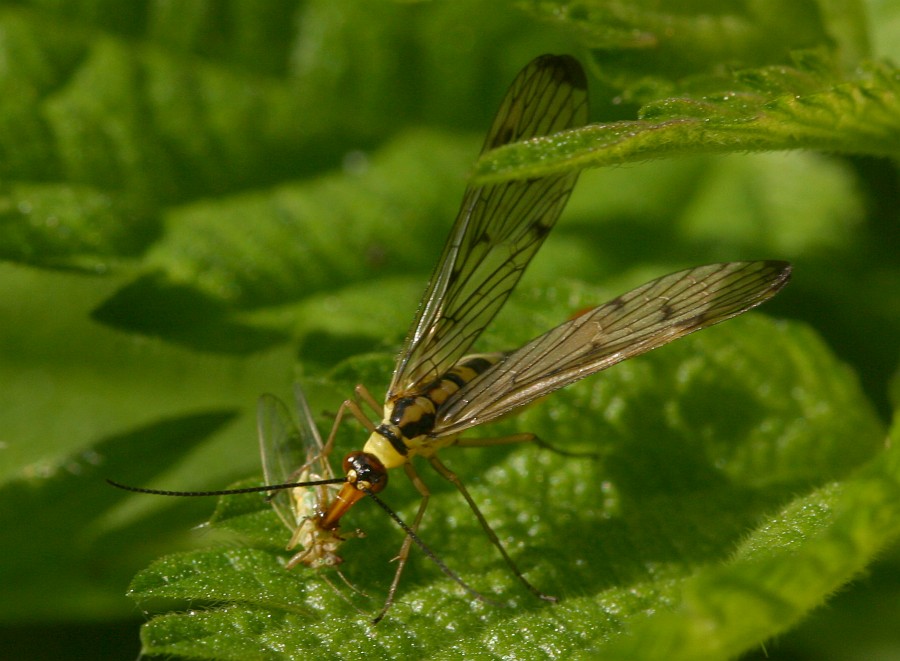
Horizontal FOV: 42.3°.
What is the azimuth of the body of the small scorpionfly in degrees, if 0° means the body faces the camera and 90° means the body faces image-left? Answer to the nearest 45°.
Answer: approximately 45°
